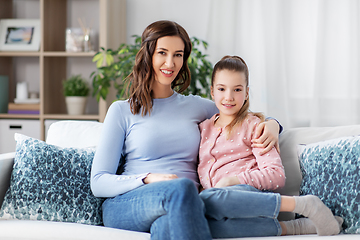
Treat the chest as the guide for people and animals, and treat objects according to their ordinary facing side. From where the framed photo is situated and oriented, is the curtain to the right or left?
on its left

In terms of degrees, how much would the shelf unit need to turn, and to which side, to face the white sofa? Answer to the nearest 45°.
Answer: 0° — it already faces it

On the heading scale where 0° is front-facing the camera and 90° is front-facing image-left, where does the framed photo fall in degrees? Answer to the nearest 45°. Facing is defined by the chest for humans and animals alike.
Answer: approximately 0°

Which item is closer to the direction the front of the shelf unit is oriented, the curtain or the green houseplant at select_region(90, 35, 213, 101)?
the green houseplant

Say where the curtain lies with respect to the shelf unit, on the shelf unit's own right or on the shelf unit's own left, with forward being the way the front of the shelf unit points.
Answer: on the shelf unit's own left
